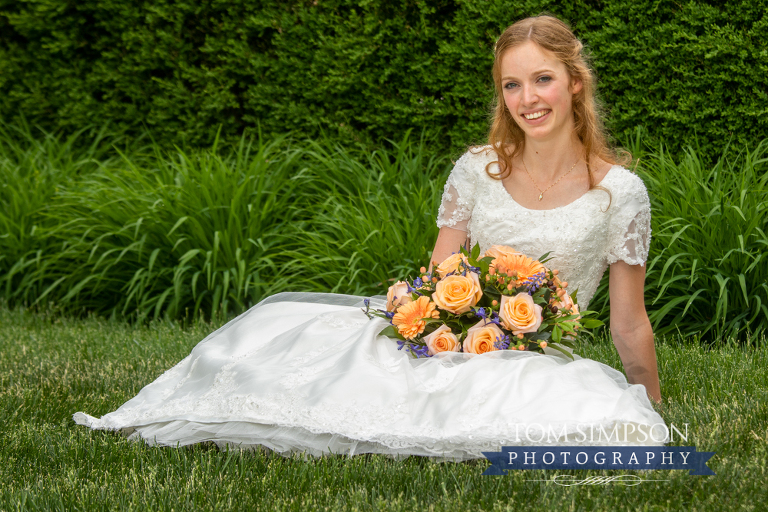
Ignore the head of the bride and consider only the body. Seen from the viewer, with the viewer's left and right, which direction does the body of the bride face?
facing the viewer
